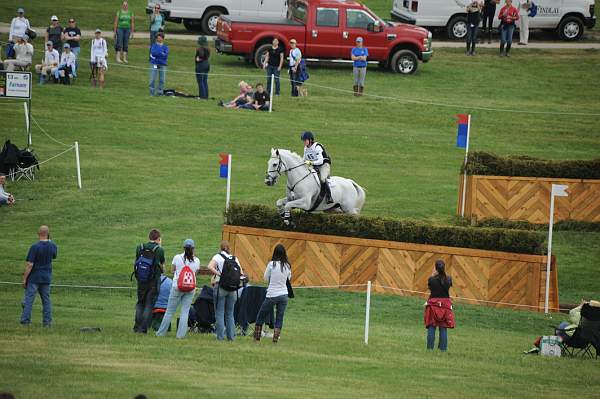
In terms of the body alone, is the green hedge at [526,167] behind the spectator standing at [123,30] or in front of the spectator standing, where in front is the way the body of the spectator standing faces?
in front

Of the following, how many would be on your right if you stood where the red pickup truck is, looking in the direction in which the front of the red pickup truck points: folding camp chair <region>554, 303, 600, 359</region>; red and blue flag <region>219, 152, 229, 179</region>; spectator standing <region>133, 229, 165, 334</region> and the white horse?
4

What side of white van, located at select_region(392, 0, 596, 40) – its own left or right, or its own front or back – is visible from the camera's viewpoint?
right

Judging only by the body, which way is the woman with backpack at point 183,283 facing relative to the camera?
away from the camera

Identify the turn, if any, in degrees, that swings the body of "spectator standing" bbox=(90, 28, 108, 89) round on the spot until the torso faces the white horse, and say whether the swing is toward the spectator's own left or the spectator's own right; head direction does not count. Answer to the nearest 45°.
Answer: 0° — they already face it

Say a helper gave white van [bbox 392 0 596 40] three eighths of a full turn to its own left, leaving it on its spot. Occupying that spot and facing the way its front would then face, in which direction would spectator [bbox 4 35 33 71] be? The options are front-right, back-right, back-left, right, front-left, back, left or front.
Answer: left

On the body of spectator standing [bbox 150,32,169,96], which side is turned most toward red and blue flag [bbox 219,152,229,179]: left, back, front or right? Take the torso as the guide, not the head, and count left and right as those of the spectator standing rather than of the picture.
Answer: front

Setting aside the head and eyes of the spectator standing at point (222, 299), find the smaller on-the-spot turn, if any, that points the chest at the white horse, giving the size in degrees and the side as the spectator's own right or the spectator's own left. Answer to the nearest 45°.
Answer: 0° — they already face it

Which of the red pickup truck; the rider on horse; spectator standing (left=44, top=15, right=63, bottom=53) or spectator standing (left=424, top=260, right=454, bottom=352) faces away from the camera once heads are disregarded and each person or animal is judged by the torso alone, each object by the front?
spectator standing (left=424, top=260, right=454, bottom=352)

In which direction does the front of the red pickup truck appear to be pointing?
to the viewer's right

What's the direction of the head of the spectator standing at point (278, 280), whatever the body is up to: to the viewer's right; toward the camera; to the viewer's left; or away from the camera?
away from the camera

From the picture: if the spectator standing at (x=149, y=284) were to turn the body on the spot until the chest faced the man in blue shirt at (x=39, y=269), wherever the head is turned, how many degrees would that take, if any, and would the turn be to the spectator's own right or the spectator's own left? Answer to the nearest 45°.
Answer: approximately 135° to the spectator's own left

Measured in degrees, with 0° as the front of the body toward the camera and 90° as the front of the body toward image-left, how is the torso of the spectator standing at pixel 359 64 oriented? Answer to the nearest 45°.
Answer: approximately 0°

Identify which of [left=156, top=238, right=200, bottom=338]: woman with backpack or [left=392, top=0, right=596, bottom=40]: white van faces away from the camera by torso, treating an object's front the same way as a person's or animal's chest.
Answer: the woman with backpack
